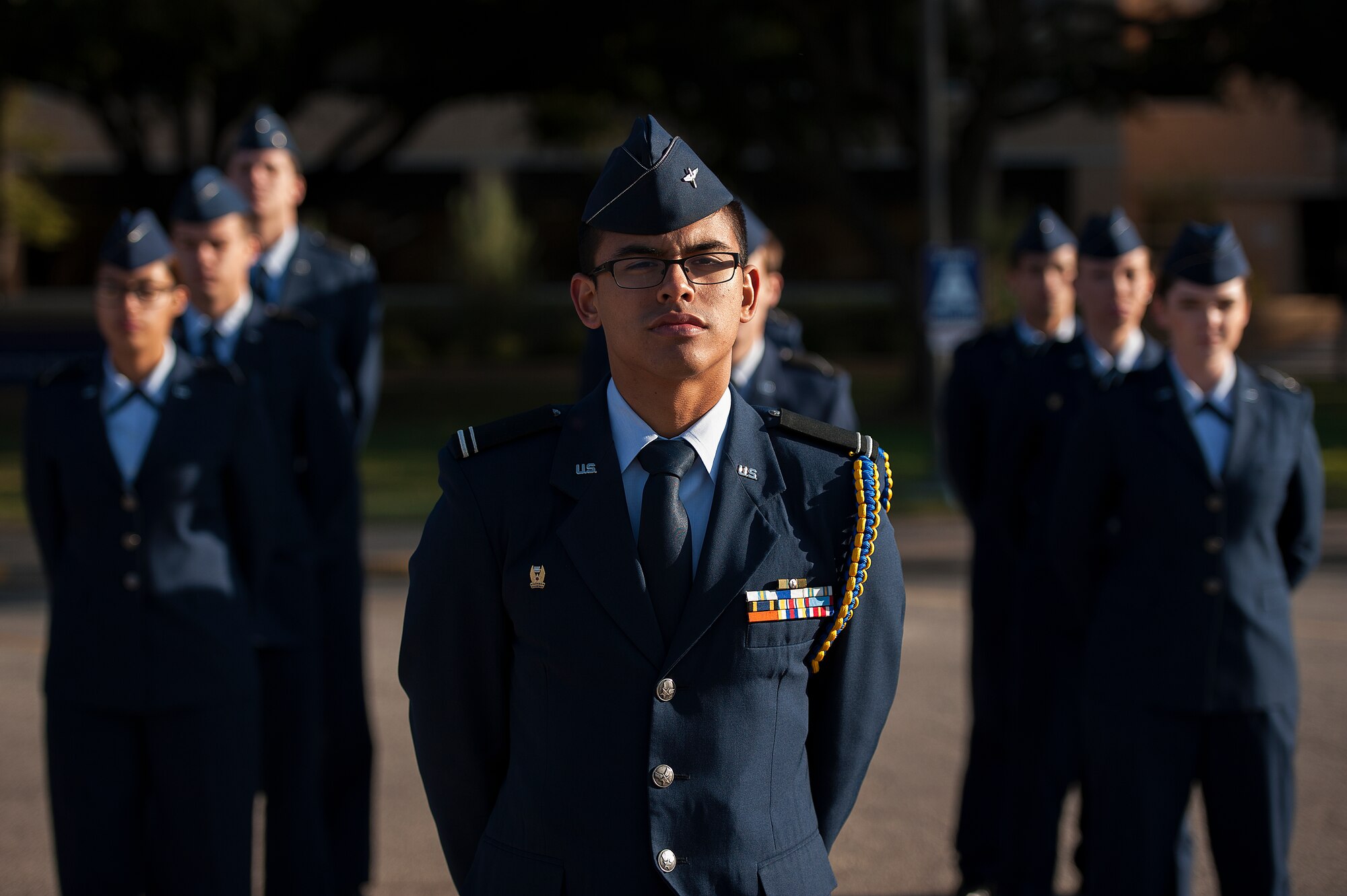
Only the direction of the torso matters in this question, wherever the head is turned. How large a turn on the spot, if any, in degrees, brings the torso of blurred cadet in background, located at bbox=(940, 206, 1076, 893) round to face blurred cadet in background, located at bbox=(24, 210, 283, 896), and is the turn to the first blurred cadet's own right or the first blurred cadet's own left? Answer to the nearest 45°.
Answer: approximately 45° to the first blurred cadet's own right

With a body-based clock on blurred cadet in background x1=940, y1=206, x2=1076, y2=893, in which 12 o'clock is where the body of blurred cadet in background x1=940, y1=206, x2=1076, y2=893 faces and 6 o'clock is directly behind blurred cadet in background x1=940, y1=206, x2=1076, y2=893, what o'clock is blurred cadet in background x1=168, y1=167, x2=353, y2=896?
blurred cadet in background x1=168, y1=167, x2=353, y2=896 is roughly at 2 o'clock from blurred cadet in background x1=940, y1=206, x2=1076, y2=893.

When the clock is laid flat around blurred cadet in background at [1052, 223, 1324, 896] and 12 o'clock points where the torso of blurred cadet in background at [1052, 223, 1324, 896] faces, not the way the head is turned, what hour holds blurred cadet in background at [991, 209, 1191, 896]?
blurred cadet in background at [991, 209, 1191, 896] is roughly at 5 o'clock from blurred cadet in background at [1052, 223, 1324, 896].

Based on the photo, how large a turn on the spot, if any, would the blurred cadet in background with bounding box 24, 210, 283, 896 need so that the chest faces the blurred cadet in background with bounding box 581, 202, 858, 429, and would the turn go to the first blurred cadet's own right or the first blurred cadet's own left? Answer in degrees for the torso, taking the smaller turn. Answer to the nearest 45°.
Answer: approximately 90° to the first blurred cadet's own left

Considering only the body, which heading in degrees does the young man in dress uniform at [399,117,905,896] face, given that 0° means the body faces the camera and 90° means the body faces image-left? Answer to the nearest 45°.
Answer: approximately 0°
